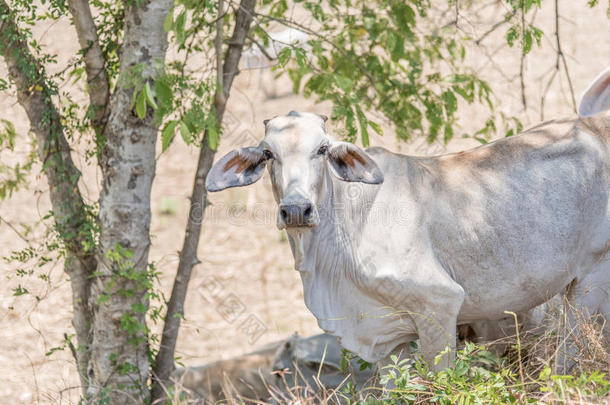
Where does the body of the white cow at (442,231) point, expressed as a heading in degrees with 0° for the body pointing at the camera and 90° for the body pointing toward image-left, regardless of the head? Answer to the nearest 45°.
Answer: approximately 90°

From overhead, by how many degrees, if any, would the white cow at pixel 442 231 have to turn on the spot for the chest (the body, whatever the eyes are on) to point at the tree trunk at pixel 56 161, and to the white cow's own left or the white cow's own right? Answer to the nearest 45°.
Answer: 0° — it already faces it

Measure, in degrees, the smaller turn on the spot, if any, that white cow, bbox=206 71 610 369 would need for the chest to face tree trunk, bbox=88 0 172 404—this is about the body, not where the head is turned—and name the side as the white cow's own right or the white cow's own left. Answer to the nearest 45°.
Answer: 0° — it already faces it
